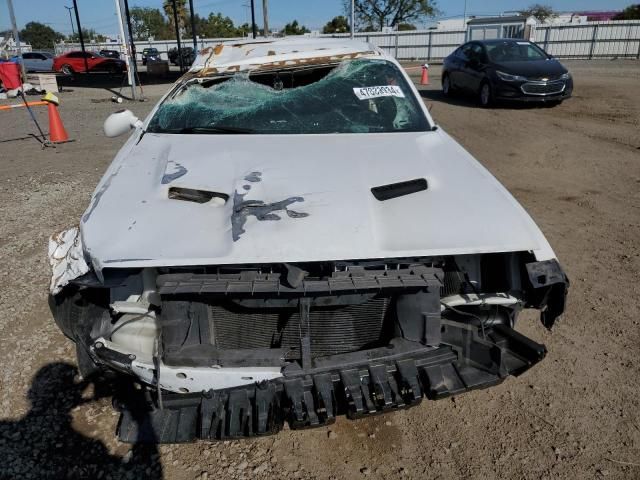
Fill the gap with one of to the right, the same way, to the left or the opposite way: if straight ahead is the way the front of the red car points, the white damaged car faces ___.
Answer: to the right

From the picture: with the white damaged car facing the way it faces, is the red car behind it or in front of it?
behind

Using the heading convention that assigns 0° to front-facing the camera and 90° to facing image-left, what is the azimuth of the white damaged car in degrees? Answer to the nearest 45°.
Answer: approximately 0°

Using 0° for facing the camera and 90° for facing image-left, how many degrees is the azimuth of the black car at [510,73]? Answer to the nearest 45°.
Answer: approximately 315°

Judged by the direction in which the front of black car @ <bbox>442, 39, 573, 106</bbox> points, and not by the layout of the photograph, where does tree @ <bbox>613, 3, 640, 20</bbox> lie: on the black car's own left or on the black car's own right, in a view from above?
on the black car's own left

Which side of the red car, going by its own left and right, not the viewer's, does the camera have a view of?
right

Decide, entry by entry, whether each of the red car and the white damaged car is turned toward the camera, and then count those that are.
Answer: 1

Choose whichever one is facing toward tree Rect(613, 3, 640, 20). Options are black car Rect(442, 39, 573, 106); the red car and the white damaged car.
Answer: the red car
